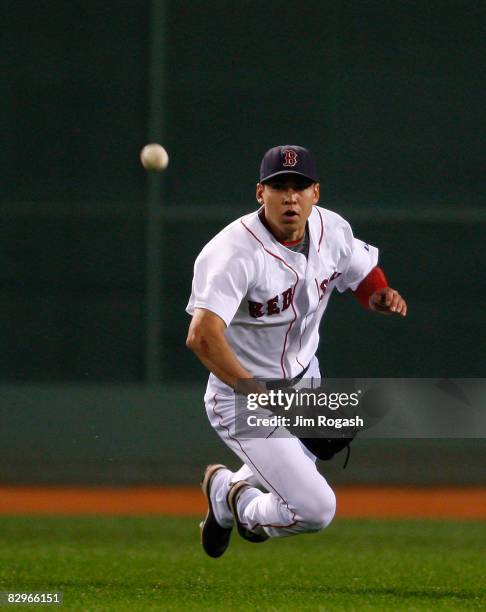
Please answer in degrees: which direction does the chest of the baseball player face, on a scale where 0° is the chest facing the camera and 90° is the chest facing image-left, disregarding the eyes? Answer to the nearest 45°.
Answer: approximately 315°
